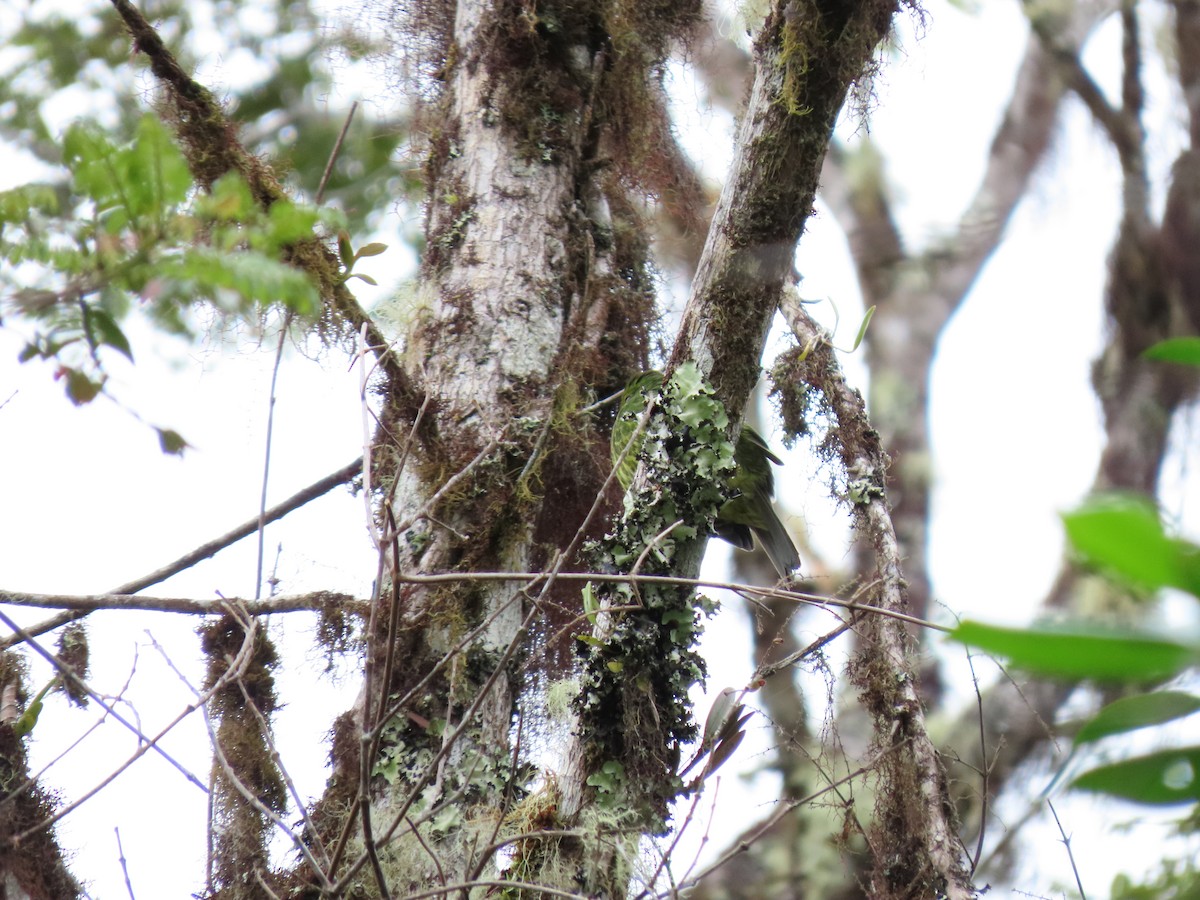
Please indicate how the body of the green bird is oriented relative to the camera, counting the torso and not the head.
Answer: to the viewer's left

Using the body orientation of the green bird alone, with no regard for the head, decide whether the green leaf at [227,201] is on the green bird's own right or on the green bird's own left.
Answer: on the green bird's own left

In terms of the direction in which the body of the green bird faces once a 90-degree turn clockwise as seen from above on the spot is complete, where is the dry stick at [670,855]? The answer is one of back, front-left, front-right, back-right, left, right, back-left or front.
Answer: back

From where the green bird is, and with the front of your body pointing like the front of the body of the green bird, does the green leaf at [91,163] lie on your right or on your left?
on your left

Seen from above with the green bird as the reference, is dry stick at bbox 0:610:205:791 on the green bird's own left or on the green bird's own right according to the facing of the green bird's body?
on the green bird's own left

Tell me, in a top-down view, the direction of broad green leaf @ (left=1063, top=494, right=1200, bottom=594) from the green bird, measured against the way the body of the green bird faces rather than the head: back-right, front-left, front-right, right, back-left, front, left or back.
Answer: left

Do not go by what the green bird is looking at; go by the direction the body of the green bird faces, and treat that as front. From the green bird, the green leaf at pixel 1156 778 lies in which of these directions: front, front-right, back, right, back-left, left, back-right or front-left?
left
